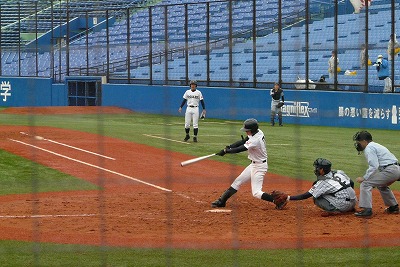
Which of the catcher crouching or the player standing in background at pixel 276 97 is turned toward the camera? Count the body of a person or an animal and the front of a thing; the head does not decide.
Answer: the player standing in background

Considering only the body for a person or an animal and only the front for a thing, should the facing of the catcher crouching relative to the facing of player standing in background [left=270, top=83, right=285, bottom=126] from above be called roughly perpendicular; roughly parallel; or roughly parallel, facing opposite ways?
roughly perpendicular

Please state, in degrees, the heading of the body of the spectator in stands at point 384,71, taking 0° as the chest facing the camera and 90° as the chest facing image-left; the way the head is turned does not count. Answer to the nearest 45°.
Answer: approximately 45°

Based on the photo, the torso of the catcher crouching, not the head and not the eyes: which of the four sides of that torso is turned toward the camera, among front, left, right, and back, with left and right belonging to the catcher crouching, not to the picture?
left

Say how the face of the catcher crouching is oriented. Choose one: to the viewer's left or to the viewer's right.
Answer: to the viewer's left

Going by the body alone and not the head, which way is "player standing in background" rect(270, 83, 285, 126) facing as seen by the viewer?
toward the camera

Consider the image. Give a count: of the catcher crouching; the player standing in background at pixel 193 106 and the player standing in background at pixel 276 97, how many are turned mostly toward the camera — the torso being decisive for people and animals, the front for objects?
2

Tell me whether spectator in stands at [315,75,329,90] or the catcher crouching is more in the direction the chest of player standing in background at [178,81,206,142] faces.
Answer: the catcher crouching

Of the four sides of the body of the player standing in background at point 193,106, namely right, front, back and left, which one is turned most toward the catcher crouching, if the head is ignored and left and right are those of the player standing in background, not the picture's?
front

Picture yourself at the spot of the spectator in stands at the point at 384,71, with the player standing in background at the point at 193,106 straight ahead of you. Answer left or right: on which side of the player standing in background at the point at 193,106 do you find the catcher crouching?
left

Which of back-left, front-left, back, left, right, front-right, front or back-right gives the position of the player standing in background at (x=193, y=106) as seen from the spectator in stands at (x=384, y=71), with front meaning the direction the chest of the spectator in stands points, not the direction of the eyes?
front

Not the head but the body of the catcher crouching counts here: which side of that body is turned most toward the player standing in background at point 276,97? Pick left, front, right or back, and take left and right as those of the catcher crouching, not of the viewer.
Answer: right

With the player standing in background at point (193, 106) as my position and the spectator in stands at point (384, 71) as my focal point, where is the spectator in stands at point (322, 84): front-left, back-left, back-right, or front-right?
front-left

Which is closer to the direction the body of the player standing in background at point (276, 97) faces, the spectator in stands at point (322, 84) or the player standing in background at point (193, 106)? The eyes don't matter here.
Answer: the player standing in background

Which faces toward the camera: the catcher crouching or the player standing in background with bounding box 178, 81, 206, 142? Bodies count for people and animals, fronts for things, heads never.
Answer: the player standing in background

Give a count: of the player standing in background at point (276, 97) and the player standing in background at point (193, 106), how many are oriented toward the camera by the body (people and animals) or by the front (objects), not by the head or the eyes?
2
